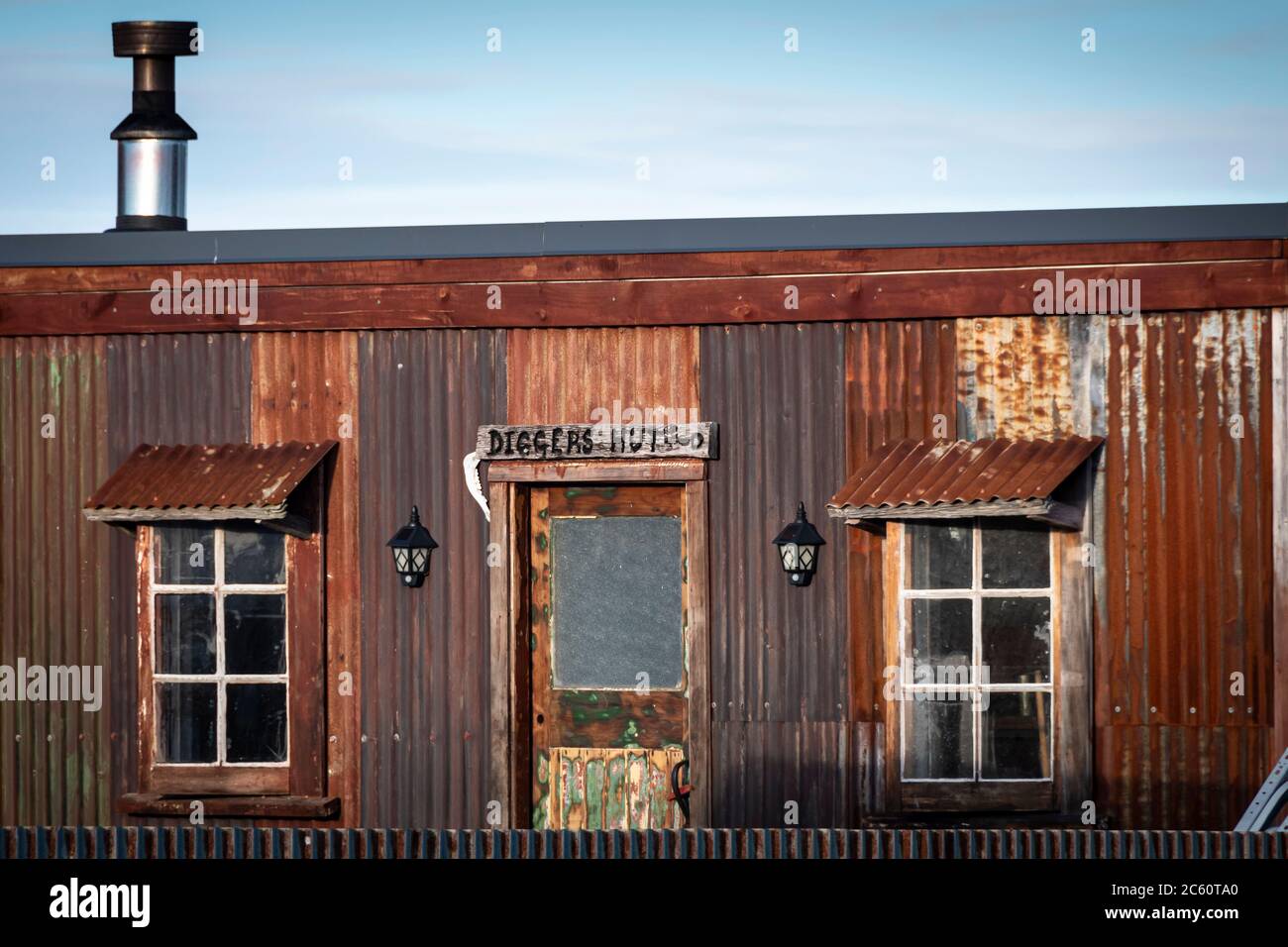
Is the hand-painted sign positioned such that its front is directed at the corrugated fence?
yes

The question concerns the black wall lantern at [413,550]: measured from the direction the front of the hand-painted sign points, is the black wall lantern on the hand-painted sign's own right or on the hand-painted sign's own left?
on the hand-painted sign's own right

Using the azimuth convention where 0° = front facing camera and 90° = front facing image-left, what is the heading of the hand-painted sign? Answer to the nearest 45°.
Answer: approximately 0°

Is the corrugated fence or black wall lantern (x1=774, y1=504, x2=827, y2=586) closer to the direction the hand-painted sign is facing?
the corrugated fence

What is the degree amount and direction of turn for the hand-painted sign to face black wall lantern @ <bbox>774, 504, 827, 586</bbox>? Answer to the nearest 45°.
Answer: approximately 90° to its left
